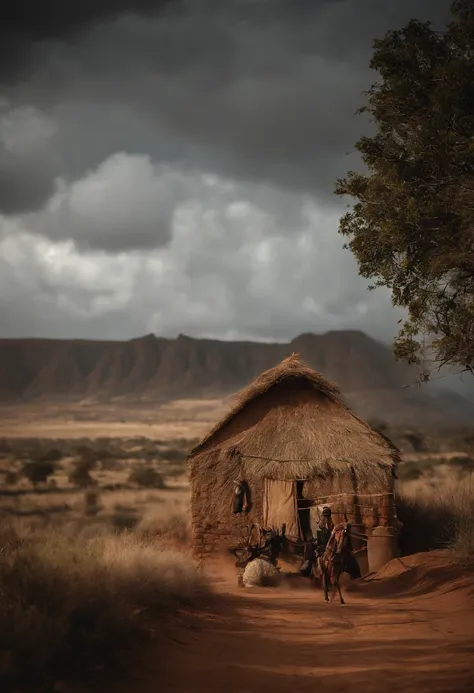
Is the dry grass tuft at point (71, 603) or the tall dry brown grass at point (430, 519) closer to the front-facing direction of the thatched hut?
the dry grass tuft

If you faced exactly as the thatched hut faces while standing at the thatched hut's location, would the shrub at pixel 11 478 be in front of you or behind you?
behind

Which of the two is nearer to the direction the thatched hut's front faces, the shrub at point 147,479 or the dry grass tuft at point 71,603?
the dry grass tuft

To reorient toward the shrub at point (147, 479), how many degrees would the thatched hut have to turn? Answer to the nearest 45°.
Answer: approximately 180°

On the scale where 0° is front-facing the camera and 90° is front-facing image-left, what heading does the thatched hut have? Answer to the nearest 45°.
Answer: approximately 0°

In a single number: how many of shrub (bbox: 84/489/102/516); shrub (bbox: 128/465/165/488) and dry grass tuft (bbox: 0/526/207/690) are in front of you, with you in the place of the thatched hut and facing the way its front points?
1

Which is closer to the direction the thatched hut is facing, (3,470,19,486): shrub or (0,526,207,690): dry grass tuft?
the dry grass tuft

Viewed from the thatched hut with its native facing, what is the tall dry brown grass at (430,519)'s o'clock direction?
The tall dry brown grass is roughly at 8 o'clock from the thatched hut.
